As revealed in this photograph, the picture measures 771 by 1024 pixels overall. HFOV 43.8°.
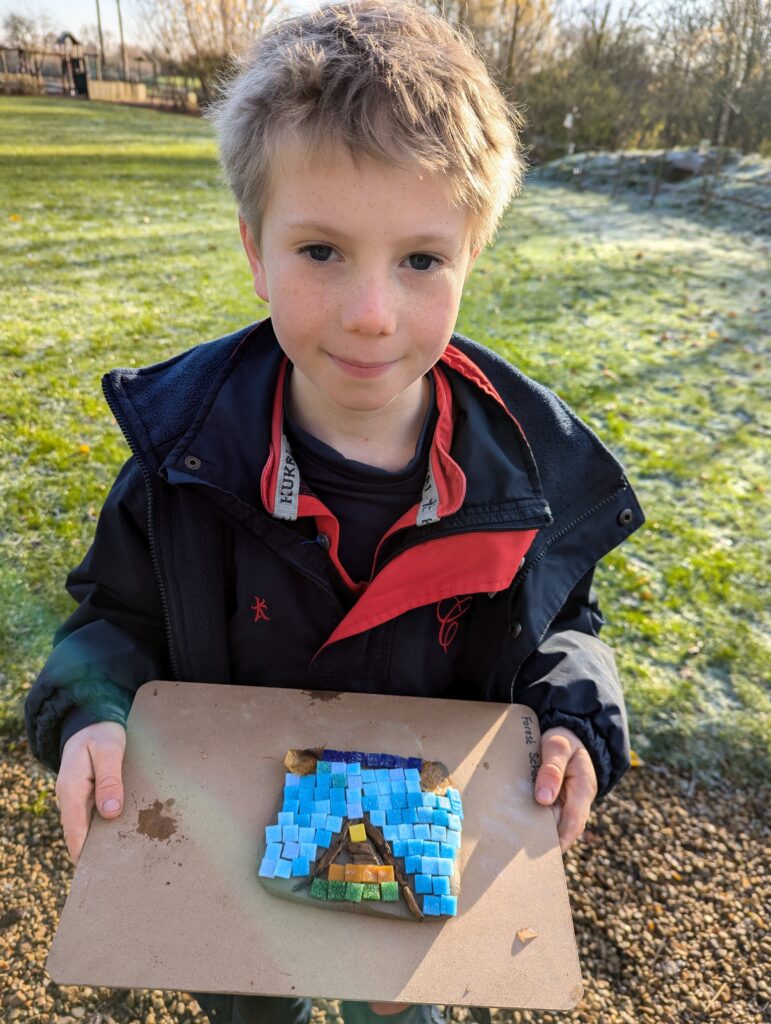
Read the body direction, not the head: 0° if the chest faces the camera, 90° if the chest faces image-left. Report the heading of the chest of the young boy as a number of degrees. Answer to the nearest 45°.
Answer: approximately 0°
